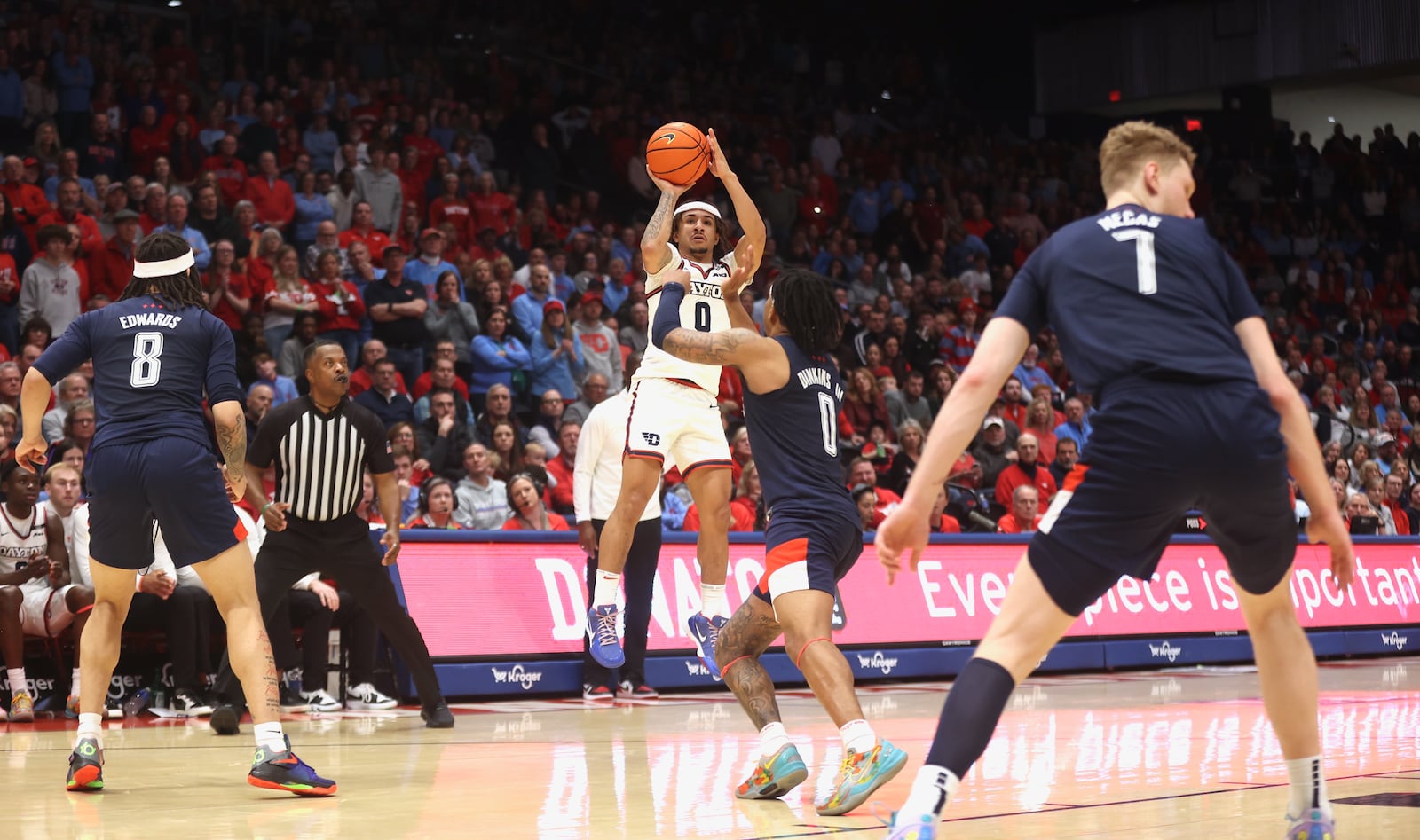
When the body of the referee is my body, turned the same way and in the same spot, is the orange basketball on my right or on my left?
on my left

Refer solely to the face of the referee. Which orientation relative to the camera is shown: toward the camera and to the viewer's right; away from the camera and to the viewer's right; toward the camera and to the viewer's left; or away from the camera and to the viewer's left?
toward the camera and to the viewer's right

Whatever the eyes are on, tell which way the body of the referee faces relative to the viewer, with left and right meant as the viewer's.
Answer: facing the viewer
